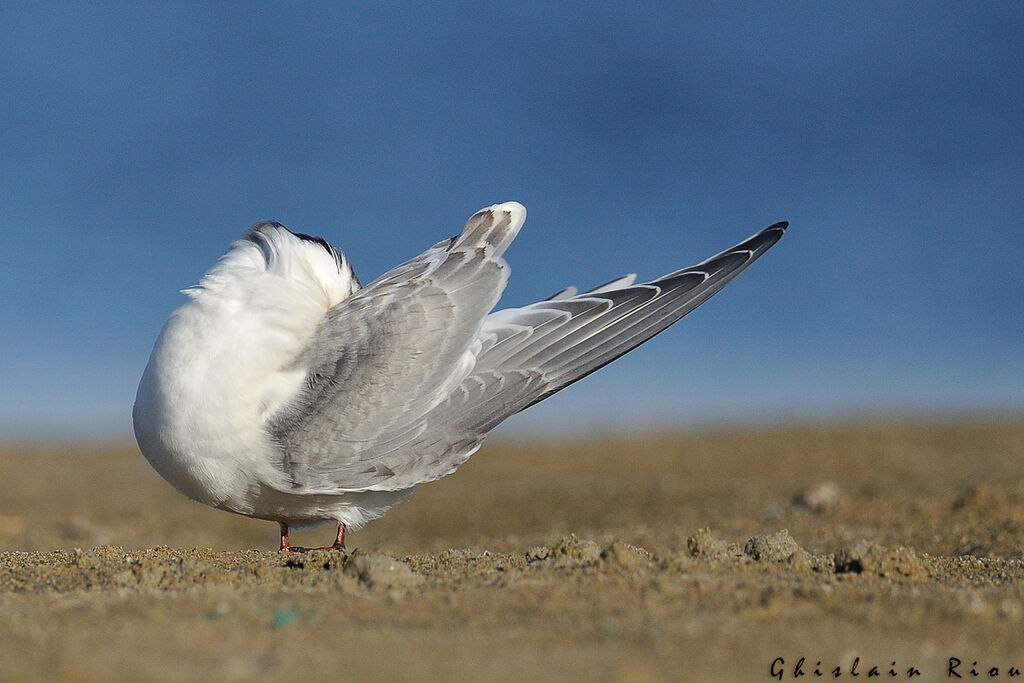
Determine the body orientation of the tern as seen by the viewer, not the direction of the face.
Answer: to the viewer's left
